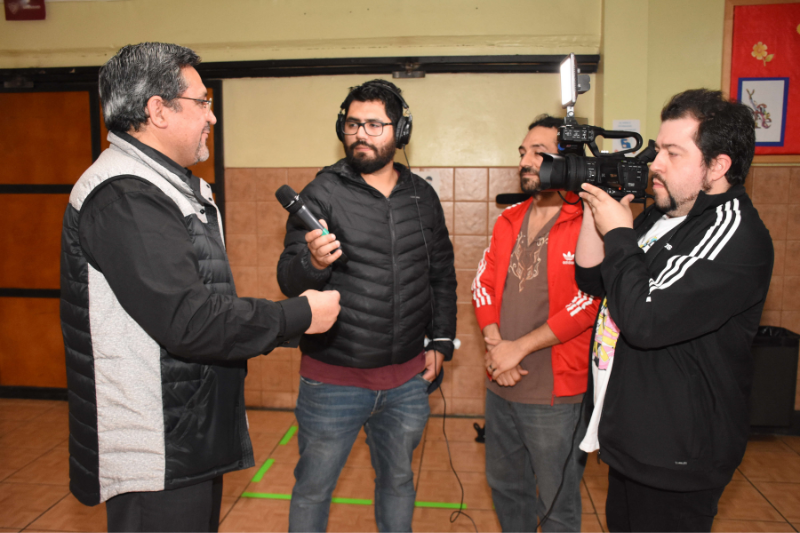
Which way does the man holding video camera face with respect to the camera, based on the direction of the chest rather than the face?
to the viewer's left

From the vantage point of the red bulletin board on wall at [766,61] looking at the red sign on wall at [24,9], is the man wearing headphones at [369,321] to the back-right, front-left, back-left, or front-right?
front-left

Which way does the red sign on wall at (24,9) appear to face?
toward the camera

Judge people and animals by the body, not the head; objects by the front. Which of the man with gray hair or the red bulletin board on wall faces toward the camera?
the red bulletin board on wall

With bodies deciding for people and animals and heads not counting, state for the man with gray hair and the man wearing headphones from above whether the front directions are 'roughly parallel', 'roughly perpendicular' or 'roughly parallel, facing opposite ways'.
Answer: roughly perpendicular

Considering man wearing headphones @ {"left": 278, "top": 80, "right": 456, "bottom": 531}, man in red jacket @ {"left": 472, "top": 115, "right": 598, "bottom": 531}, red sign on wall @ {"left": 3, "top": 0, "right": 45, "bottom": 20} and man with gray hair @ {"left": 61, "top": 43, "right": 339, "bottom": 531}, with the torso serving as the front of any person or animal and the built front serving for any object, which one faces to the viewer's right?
the man with gray hair

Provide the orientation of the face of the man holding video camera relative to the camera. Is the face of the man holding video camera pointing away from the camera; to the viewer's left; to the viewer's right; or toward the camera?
to the viewer's left

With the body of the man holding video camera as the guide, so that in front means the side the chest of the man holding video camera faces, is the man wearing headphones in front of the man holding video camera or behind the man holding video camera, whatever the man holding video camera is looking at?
in front

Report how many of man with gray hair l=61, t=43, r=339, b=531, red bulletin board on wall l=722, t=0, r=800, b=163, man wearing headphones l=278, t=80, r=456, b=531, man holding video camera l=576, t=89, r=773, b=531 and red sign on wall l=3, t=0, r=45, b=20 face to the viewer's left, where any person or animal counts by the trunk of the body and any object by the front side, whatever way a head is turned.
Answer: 1

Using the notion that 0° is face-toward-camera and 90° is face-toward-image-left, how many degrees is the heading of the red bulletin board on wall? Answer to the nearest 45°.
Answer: approximately 0°

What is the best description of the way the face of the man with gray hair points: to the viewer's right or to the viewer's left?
to the viewer's right

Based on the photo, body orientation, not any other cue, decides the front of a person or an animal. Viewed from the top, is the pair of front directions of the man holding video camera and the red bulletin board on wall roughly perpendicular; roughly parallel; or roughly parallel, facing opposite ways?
roughly perpendicular

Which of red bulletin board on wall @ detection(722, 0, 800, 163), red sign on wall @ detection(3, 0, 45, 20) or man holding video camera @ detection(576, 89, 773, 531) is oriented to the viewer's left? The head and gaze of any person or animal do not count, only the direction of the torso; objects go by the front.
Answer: the man holding video camera

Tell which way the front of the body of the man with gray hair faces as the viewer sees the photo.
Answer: to the viewer's right
